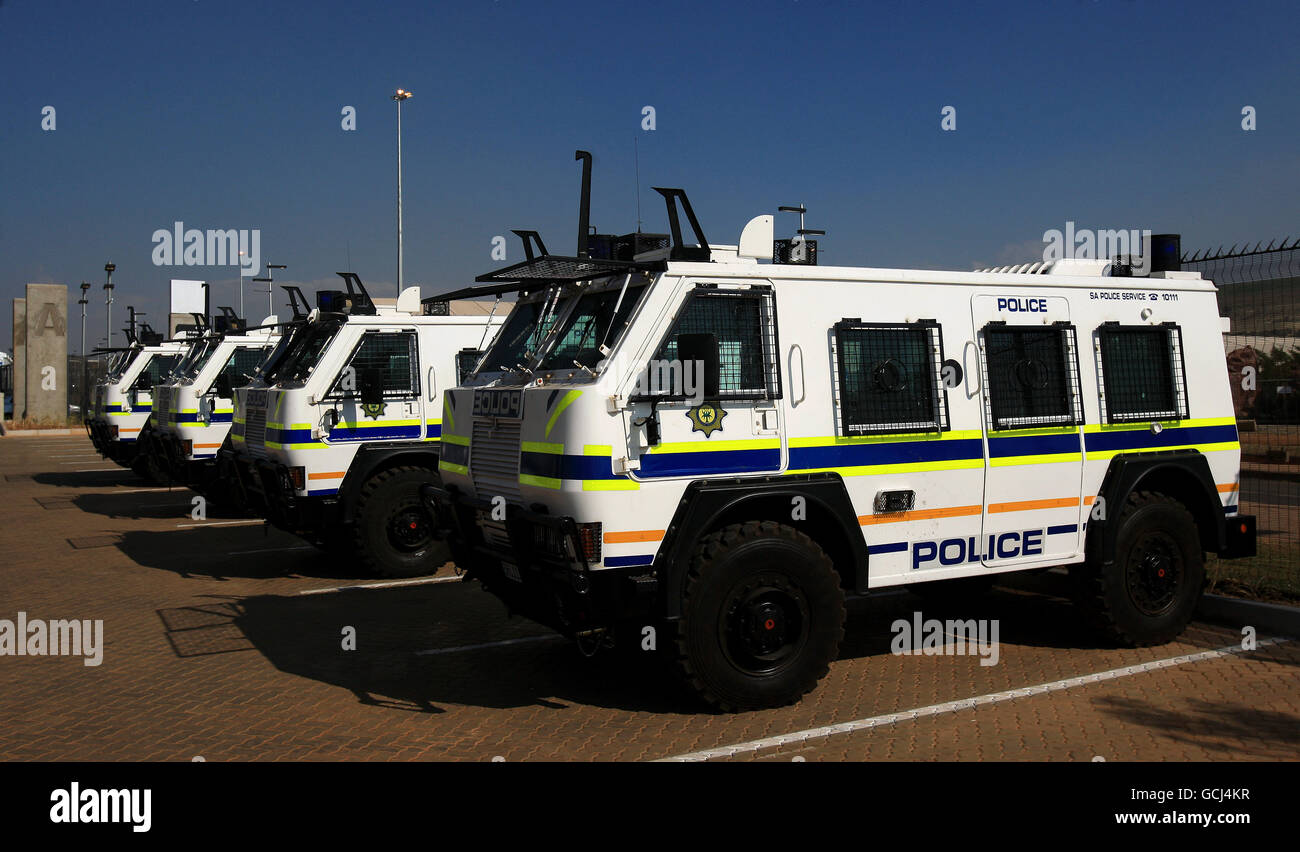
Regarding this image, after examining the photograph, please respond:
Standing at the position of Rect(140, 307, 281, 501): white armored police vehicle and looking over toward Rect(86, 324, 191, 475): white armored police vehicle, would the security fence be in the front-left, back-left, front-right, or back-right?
back-right

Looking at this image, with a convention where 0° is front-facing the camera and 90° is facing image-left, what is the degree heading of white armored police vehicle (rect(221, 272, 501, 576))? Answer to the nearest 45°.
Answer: approximately 45°

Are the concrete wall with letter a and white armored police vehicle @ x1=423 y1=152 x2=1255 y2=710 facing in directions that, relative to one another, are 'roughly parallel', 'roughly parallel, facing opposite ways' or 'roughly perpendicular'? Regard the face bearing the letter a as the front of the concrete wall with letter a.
roughly perpendicular

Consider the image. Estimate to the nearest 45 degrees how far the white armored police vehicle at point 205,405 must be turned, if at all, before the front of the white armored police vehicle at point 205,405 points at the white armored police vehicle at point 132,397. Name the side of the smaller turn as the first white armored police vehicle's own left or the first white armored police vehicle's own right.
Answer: approximately 135° to the first white armored police vehicle's own right

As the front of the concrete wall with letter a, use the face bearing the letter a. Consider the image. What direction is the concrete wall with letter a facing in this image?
toward the camera

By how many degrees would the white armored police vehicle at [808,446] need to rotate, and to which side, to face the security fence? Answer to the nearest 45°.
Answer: approximately 180°

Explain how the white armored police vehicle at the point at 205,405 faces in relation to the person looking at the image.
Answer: facing the viewer and to the left of the viewer

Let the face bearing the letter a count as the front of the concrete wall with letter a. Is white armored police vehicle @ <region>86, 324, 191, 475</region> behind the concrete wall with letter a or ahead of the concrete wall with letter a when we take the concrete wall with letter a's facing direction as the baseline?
ahead

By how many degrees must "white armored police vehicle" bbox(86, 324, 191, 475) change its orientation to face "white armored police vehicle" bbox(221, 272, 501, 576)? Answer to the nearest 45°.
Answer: approximately 45° to its left
